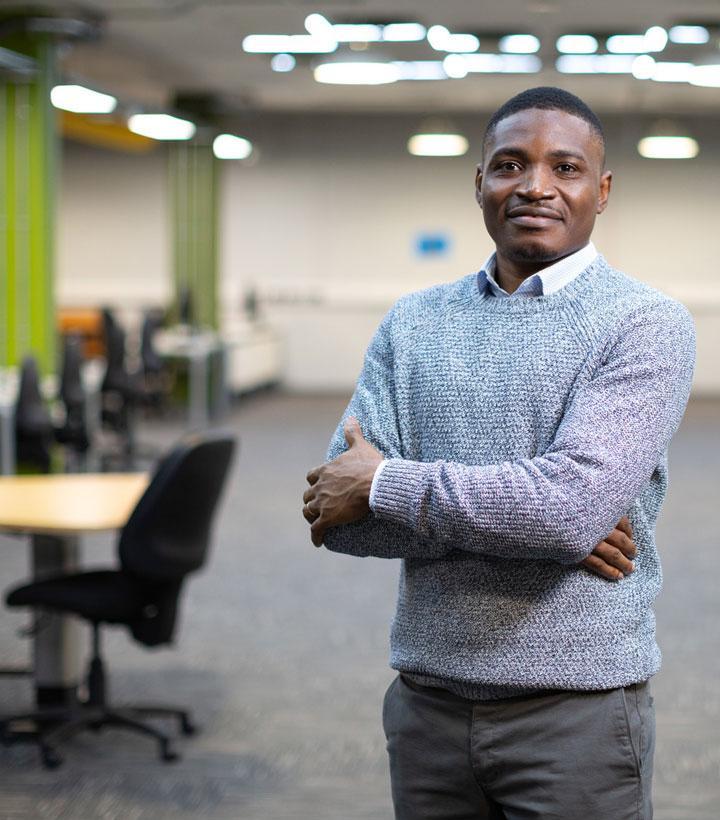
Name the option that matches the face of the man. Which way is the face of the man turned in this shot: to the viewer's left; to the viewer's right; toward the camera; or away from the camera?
toward the camera

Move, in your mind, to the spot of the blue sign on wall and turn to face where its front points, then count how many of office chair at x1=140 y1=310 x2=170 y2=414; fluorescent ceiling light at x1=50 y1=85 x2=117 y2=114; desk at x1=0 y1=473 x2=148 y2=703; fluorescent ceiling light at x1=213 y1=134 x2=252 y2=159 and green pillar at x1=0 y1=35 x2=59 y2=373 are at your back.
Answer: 0

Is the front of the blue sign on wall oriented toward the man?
yes

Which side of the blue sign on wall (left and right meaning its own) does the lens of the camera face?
front

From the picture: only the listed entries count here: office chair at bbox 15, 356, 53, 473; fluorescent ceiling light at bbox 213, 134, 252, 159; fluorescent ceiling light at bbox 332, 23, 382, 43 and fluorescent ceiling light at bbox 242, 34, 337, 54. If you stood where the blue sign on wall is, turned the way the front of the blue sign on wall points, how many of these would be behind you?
0

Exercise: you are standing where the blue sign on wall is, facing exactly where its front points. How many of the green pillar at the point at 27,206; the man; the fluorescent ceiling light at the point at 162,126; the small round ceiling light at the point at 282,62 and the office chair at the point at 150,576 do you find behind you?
0

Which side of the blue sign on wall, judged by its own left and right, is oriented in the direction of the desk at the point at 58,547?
front

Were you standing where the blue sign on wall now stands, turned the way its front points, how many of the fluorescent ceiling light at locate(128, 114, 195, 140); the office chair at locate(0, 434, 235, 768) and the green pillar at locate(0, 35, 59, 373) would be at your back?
0

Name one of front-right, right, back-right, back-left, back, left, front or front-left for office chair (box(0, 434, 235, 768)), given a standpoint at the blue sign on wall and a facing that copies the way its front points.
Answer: front

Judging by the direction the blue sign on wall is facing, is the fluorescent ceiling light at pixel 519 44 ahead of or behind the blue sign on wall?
ahead

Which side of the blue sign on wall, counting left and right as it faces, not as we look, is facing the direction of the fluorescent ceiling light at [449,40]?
front

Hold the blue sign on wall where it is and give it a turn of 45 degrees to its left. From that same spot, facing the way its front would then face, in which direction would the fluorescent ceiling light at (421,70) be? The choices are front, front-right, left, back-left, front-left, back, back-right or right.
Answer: front-right

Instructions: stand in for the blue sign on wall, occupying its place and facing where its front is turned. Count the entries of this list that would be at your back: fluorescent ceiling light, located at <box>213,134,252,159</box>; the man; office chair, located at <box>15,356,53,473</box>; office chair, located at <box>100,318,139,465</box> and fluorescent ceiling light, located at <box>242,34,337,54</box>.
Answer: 0

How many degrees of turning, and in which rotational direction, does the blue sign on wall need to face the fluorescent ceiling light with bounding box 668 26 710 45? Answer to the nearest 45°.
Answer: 0° — it already faces it

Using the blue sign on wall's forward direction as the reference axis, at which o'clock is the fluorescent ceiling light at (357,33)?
The fluorescent ceiling light is roughly at 12 o'clock from the blue sign on wall.
